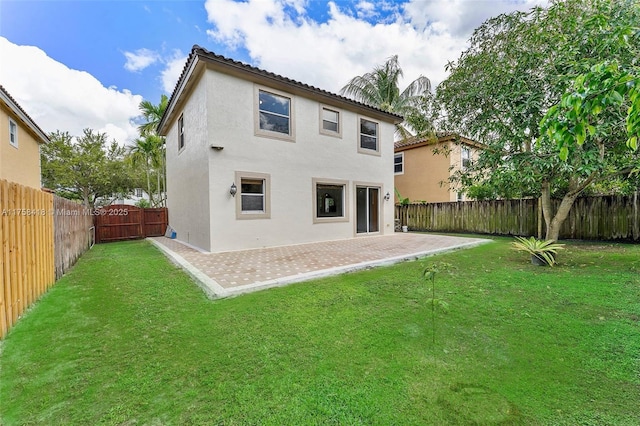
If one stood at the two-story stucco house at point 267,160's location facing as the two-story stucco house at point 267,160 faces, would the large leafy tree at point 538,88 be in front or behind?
behind

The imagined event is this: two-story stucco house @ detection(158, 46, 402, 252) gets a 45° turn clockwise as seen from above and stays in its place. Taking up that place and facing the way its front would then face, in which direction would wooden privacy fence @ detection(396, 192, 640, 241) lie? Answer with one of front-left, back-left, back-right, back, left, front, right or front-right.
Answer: right

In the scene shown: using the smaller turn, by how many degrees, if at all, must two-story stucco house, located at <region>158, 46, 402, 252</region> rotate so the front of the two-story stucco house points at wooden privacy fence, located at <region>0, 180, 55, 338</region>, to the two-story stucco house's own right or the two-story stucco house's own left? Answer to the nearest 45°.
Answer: approximately 90° to the two-story stucco house's own left

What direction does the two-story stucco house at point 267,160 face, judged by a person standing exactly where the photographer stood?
facing away from the viewer and to the left of the viewer
